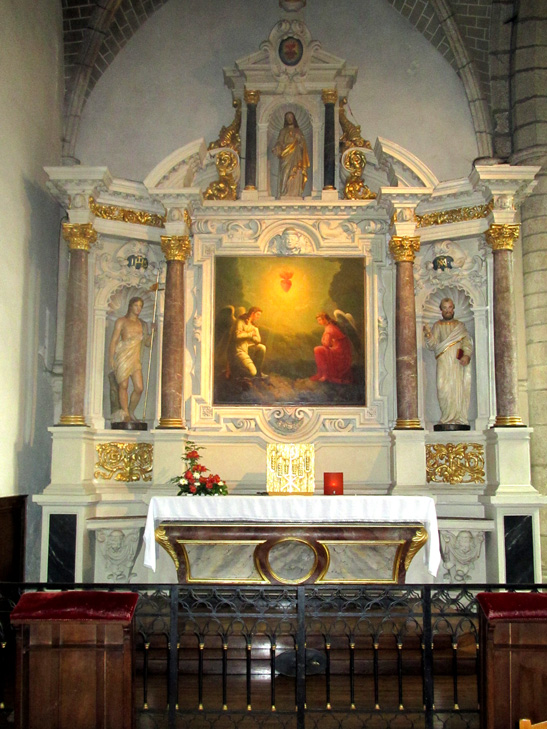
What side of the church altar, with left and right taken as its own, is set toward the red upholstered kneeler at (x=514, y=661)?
front

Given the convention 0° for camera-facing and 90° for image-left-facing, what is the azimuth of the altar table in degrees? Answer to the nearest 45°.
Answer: approximately 0°

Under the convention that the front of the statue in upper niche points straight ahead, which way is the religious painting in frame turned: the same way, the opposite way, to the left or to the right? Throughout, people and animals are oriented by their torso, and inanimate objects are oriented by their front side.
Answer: the same way

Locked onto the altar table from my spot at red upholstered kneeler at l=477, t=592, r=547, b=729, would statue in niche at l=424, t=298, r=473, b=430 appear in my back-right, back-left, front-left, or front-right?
front-right

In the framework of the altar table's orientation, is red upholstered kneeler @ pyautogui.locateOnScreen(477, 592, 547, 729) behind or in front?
in front

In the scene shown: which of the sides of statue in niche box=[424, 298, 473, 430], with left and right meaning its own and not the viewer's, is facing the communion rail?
front

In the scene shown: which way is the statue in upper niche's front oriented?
toward the camera

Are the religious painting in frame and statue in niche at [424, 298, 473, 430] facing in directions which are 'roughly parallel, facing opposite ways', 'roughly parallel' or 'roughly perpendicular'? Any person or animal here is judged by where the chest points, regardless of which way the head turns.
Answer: roughly parallel

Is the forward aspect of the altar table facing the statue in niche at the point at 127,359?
no

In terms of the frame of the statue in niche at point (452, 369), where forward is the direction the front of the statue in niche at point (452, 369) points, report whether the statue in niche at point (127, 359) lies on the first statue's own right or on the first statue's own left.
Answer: on the first statue's own right

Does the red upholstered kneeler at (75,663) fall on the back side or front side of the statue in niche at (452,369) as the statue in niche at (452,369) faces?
on the front side

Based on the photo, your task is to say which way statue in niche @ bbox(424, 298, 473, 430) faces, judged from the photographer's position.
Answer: facing the viewer

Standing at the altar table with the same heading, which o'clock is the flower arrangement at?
The flower arrangement is roughly at 4 o'clock from the altar table.
